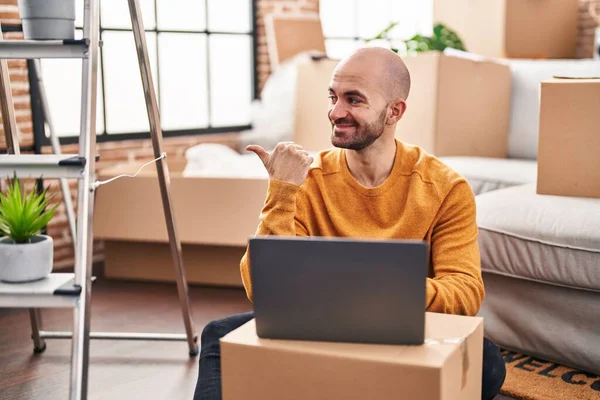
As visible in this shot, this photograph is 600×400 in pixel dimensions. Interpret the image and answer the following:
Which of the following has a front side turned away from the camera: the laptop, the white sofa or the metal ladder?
the laptop

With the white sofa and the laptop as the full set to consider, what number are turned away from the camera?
1

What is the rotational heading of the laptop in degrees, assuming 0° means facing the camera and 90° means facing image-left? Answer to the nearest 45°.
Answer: approximately 180°

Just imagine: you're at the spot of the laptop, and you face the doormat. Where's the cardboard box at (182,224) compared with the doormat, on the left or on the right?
left

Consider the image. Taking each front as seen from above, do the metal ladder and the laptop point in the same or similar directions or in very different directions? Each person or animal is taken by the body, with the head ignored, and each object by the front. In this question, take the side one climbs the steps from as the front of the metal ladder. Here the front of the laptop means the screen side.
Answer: very different directions

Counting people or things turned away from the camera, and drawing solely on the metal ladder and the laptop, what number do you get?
1

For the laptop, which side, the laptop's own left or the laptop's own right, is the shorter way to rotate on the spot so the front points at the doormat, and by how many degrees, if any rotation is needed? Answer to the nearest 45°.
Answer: approximately 45° to the laptop's own right

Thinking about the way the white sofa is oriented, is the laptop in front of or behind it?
in front
